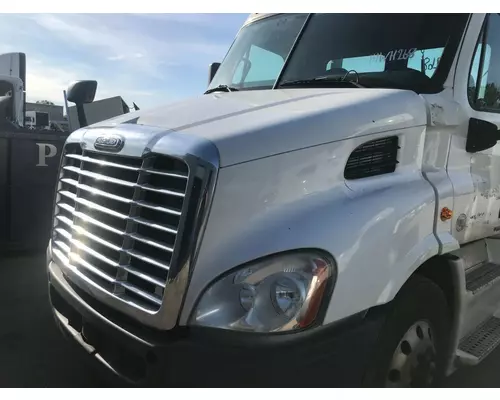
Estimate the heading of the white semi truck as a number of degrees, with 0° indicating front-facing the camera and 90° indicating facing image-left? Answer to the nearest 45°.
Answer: approximately 45°

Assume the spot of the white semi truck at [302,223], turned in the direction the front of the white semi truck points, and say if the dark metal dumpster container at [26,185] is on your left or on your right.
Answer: on your right
